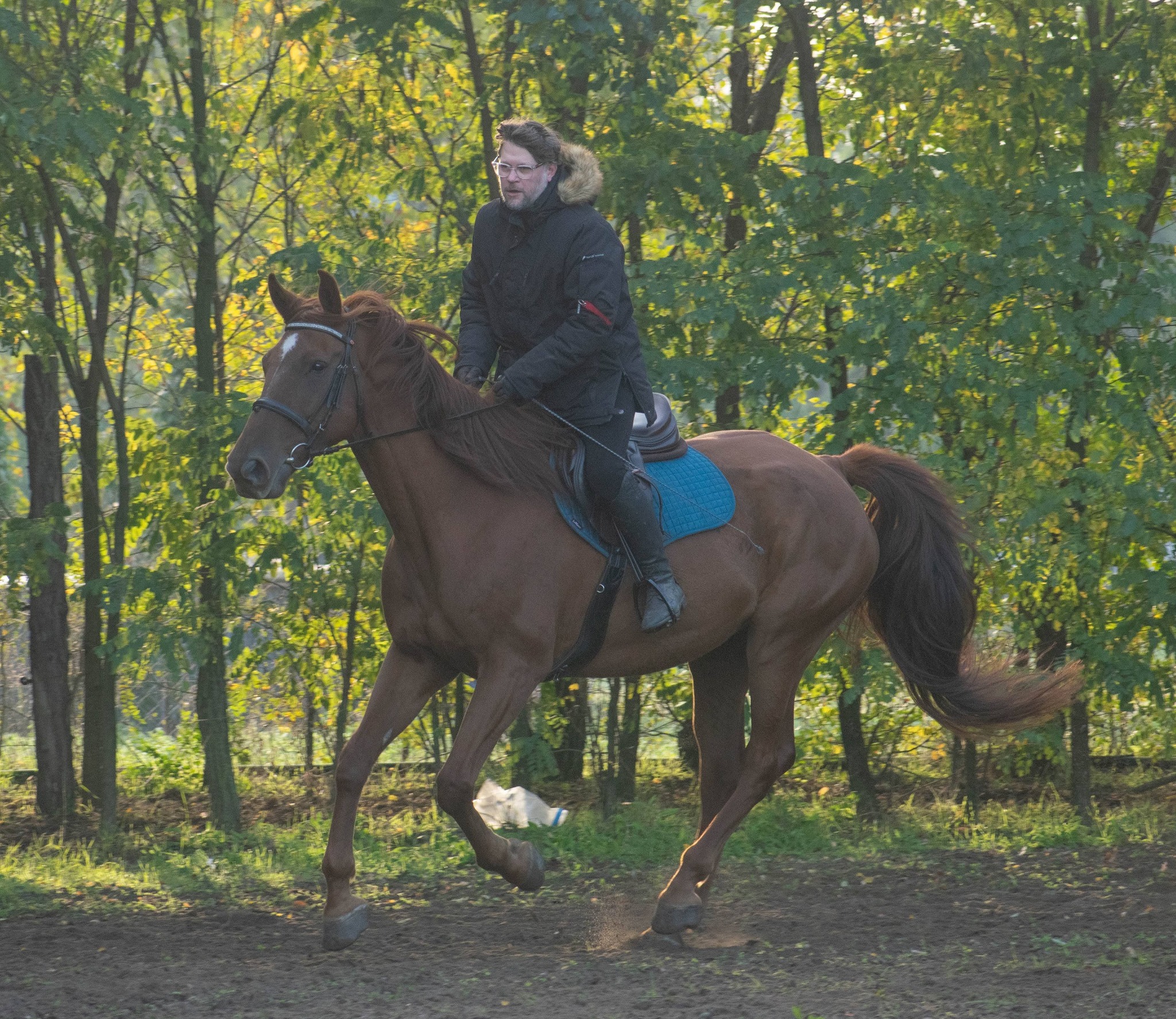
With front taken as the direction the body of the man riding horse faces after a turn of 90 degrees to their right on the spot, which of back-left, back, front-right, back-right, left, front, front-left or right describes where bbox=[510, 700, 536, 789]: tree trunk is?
front-right

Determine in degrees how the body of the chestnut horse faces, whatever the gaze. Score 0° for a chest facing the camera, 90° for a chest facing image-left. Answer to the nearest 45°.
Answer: approximately 45°

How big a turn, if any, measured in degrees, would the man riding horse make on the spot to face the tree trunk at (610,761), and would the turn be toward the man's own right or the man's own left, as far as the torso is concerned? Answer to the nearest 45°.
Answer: approximately 135° to the man's own right
